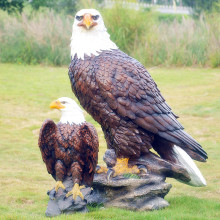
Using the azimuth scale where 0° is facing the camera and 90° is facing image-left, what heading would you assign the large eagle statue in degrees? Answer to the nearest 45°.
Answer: approximately 90°
